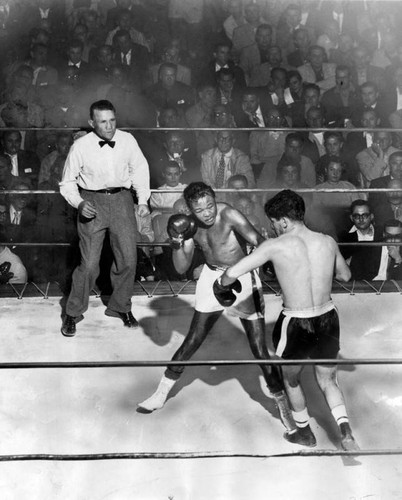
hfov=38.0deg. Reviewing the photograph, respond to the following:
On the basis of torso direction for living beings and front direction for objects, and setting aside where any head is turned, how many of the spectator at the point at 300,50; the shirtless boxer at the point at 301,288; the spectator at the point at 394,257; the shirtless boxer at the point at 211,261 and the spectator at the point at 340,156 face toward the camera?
4

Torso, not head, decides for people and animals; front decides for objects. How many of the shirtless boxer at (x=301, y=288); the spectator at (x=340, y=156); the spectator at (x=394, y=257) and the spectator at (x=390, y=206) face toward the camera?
3

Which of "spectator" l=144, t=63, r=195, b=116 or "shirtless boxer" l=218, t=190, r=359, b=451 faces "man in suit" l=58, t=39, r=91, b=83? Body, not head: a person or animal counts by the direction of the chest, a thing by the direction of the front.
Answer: the shirtless boxer

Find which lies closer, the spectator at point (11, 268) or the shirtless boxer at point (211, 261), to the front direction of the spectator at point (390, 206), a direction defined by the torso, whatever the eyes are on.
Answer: the shirtless boxer

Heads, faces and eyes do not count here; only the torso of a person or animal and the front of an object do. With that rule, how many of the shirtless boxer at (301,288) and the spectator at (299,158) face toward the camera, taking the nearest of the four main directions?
1

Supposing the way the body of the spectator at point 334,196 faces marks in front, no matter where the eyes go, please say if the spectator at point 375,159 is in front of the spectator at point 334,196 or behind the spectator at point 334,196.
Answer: behind

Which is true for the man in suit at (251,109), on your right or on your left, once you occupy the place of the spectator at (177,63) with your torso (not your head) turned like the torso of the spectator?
on your left
